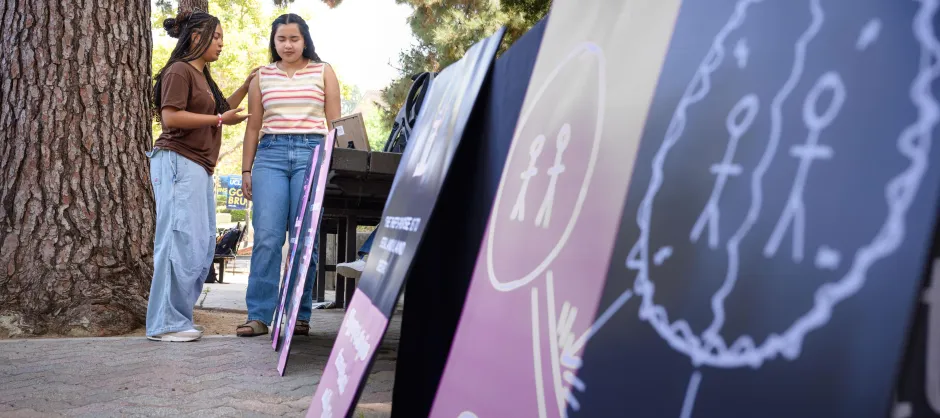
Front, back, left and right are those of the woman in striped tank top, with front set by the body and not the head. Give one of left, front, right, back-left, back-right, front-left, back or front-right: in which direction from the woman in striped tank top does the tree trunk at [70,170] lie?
back-right

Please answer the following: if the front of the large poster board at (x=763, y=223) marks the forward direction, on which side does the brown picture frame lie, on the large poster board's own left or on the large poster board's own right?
on the large poster board's own right

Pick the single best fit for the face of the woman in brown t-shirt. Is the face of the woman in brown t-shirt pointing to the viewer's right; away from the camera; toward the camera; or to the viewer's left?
to the viewer's right

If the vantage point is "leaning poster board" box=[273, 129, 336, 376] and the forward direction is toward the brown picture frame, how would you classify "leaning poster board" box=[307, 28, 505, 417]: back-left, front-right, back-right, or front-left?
back-right

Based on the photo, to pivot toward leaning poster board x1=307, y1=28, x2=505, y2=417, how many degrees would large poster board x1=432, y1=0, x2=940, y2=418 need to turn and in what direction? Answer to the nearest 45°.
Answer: approximately 90° to its right

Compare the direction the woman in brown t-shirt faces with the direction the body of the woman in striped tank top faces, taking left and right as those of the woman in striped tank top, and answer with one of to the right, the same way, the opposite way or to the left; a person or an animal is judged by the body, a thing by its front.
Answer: to the left

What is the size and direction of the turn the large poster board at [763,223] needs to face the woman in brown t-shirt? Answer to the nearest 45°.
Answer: approximately 90° to its right

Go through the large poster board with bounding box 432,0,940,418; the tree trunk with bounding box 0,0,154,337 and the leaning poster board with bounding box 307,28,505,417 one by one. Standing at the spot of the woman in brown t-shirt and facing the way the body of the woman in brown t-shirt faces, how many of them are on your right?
2

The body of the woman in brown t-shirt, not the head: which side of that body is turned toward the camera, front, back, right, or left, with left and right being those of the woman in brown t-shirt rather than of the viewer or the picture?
right
